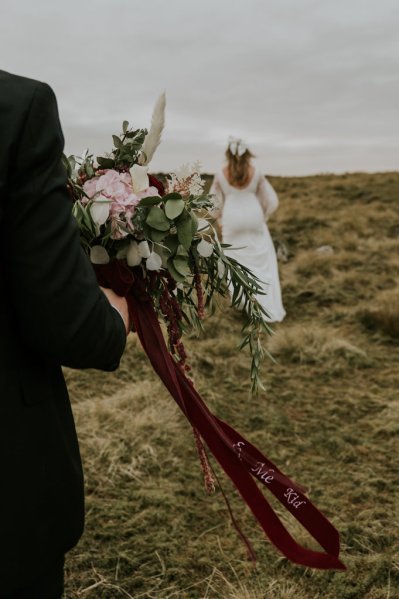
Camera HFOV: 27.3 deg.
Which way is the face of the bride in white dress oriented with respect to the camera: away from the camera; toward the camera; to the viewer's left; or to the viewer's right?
away from the camera

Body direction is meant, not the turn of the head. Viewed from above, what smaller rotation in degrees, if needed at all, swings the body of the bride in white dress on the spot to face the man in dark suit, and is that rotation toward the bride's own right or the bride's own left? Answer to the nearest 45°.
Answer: approximately 180°

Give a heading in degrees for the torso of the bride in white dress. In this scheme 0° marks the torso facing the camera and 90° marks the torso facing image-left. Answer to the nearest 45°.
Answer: approximately 180°
